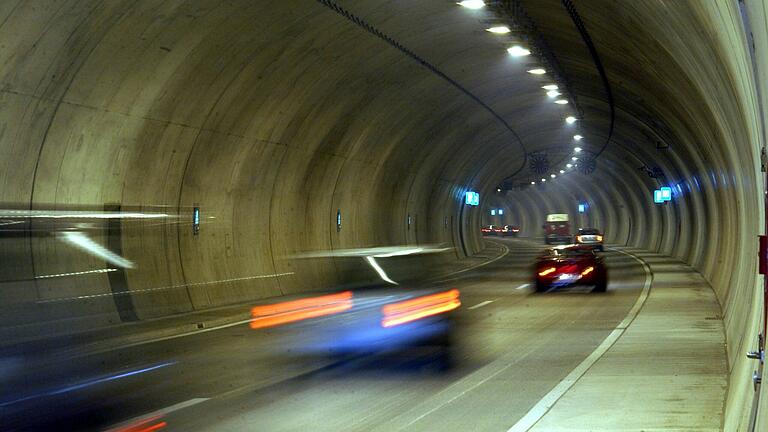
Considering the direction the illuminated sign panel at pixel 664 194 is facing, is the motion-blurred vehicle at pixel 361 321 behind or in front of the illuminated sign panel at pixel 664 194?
in front

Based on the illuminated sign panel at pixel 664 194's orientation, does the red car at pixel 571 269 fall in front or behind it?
in front

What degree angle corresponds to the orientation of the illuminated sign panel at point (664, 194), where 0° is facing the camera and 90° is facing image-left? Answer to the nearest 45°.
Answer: approximately 0°
